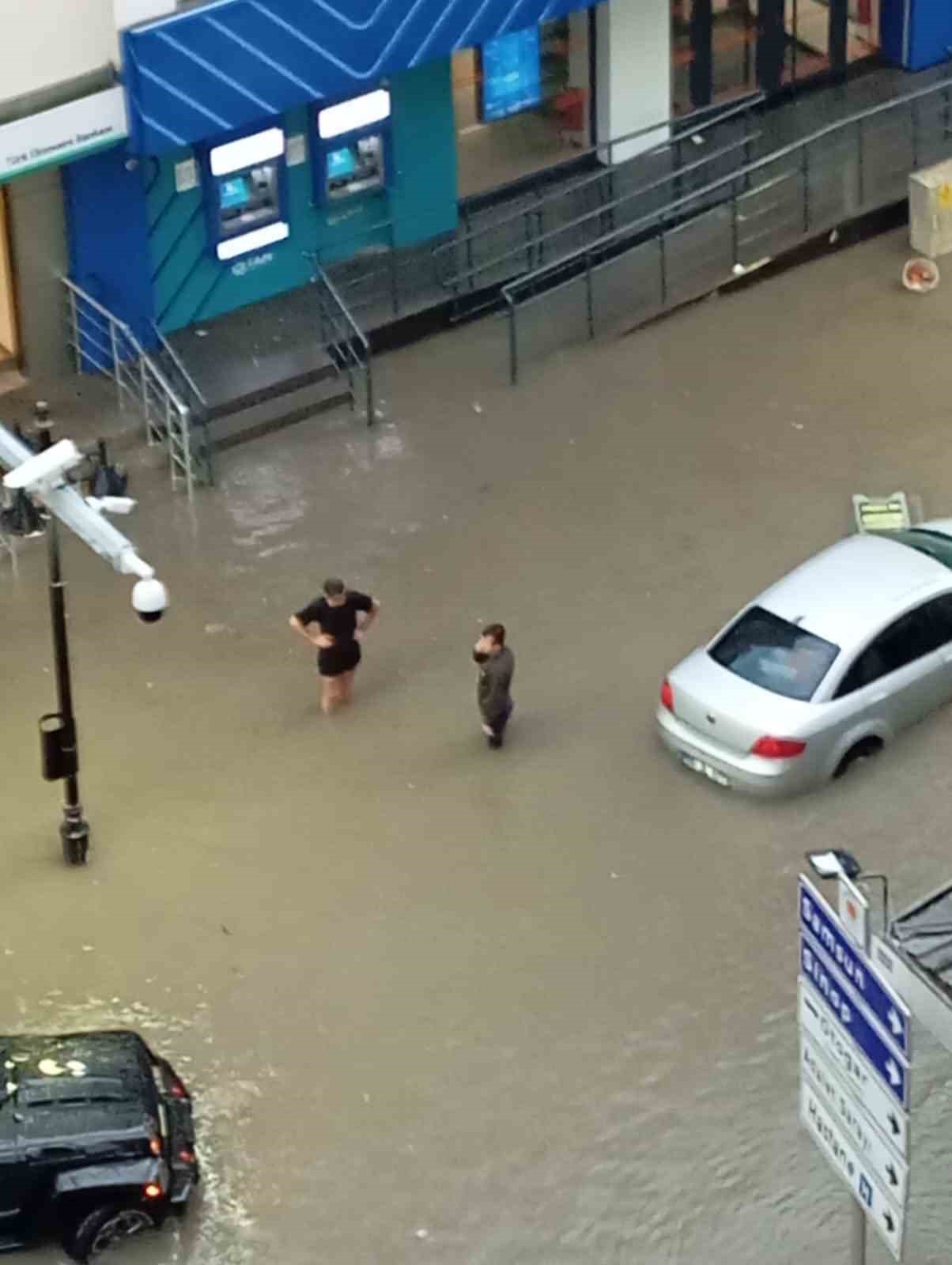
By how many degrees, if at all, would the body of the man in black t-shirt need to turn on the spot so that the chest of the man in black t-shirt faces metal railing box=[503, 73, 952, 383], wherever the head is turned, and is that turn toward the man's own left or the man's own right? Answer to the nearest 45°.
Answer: approximately 135° to the man's own left

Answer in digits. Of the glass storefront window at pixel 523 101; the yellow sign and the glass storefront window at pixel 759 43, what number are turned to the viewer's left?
0

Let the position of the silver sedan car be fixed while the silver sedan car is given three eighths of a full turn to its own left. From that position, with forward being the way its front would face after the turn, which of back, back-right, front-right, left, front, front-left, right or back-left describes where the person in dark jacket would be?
front

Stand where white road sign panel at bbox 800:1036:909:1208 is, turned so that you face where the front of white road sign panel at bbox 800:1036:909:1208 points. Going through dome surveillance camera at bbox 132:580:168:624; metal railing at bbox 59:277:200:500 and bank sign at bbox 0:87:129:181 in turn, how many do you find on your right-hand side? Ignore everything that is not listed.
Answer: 3

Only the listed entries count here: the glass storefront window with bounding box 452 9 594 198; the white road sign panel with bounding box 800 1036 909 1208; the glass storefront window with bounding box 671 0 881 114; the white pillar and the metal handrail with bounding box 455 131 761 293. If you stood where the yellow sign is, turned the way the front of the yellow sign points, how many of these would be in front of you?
1

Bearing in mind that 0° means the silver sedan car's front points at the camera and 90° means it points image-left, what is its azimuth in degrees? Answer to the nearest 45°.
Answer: approximately 225°

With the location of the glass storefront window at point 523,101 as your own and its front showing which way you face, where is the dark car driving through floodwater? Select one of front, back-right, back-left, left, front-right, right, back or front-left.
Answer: front-right

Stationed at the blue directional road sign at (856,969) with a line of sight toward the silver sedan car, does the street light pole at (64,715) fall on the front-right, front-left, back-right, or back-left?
front-left

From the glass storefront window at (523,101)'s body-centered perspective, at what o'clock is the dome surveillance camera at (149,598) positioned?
The dome surveillance camera is roughly at 2 o'clock from the glass storefront window.

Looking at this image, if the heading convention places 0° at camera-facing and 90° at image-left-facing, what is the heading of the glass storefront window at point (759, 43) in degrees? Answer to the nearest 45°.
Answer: approximately 315°

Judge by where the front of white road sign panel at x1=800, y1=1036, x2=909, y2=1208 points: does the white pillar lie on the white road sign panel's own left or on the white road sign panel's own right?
on the white road sign panel's own right

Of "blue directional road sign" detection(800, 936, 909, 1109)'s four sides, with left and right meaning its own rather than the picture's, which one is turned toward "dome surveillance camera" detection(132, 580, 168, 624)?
right

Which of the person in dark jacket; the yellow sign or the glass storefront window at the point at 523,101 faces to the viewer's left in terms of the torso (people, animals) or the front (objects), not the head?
the person in dark jacket

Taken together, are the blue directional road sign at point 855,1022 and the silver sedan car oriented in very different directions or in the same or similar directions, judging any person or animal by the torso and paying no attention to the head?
very different directions

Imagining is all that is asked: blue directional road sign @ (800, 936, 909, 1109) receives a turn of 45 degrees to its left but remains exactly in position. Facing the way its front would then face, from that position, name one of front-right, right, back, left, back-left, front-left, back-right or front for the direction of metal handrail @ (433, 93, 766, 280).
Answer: back

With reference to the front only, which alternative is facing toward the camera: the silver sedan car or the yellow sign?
the yellow sign

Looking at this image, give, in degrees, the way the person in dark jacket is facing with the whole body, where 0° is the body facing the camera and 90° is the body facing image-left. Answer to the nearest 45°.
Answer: approximately 90°

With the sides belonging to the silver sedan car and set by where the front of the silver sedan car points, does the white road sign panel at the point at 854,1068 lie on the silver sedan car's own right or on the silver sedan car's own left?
on the silver sedan car's own right

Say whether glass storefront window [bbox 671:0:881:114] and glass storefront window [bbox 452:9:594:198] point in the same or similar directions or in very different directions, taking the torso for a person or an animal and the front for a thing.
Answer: same or similar directions

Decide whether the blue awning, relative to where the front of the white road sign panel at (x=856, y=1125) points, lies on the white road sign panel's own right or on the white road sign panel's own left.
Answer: on the white road sign panel's own right

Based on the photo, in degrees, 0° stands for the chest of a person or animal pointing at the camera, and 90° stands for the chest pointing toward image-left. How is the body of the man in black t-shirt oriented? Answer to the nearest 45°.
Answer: approximately 0°

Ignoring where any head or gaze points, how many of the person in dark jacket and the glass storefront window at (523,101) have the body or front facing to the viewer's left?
1
